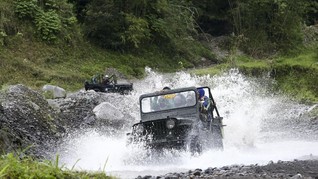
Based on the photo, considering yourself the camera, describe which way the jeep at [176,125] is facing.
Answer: facing the viewer and to the left of the viewer

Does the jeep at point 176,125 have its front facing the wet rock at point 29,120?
no

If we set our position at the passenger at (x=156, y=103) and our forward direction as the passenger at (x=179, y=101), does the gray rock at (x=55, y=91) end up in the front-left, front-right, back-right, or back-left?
back-left

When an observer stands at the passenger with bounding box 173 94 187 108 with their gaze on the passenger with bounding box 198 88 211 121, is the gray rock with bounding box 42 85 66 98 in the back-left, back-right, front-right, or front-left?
back-left

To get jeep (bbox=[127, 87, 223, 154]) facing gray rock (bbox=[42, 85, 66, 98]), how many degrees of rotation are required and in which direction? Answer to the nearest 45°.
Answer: approximately 90° to its right
